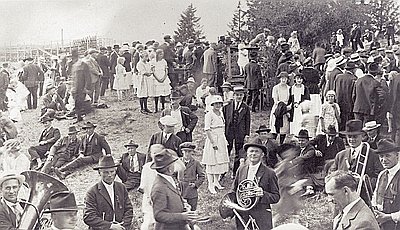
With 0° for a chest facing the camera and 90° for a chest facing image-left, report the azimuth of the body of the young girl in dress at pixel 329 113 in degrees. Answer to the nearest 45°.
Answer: approximately 0°

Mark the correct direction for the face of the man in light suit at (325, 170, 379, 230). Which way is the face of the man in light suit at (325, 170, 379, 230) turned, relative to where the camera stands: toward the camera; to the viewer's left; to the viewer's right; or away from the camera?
to the viewer's left

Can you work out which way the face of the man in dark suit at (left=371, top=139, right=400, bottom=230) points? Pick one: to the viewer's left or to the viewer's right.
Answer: to the viewer's left

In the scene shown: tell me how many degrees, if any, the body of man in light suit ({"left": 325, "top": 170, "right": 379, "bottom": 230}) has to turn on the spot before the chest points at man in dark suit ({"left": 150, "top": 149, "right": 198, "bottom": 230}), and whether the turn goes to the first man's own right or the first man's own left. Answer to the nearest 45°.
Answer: approximately 45° to the first man's own right

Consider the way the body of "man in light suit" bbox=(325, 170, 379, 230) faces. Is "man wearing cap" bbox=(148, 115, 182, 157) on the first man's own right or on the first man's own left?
on the first man's own right
